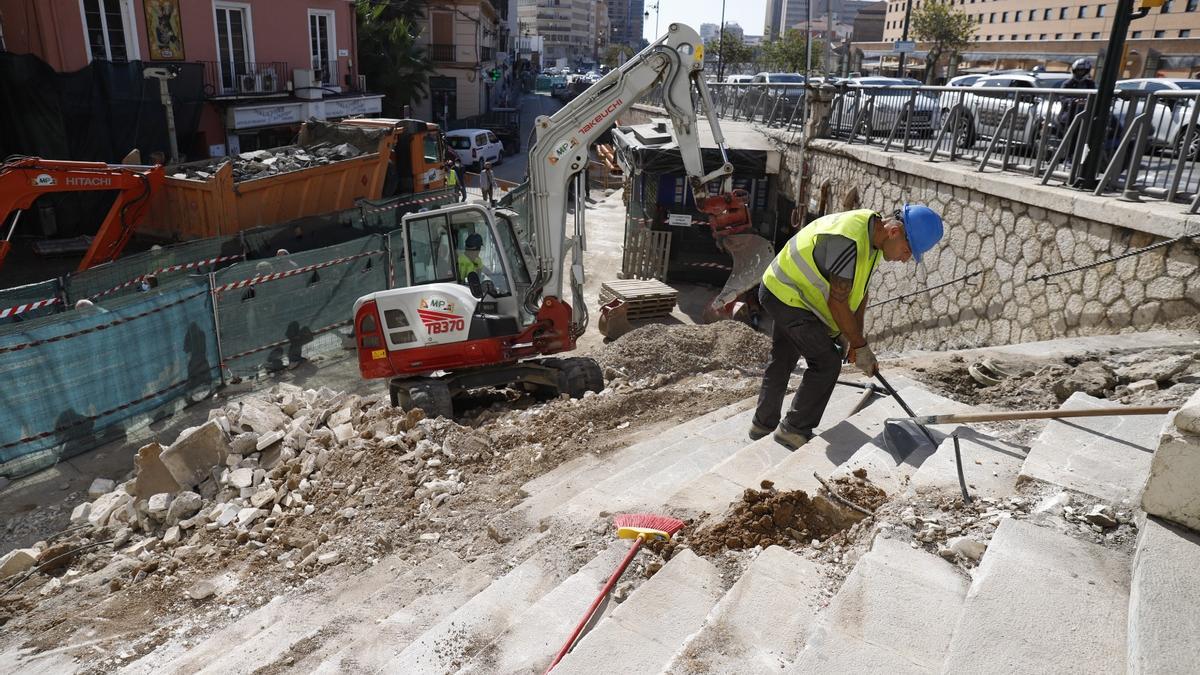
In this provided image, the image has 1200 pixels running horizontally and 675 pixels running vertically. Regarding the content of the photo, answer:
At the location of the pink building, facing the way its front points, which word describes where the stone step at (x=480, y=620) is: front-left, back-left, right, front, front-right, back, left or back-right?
front-right

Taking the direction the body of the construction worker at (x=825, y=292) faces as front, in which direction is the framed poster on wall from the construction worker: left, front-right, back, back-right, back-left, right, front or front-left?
back-left

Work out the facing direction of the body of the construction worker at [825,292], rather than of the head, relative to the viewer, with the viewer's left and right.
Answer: facing to the right of the viewer

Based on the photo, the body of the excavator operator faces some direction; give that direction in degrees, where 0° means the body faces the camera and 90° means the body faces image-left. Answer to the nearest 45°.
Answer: approximately 270°

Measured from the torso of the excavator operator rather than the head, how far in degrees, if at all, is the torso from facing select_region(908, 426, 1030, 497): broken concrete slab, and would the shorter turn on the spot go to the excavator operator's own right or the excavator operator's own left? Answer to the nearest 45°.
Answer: approximately 45° to the excavator operator's own right

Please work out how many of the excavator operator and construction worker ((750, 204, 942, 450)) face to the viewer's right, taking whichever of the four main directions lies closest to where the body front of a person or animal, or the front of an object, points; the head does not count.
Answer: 2

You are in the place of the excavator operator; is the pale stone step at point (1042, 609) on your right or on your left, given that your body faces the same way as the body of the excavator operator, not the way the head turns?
on your right

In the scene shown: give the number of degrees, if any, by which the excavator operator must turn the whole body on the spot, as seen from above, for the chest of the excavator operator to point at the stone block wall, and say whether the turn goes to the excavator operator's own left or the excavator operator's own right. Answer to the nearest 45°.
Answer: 0° — they already face it
